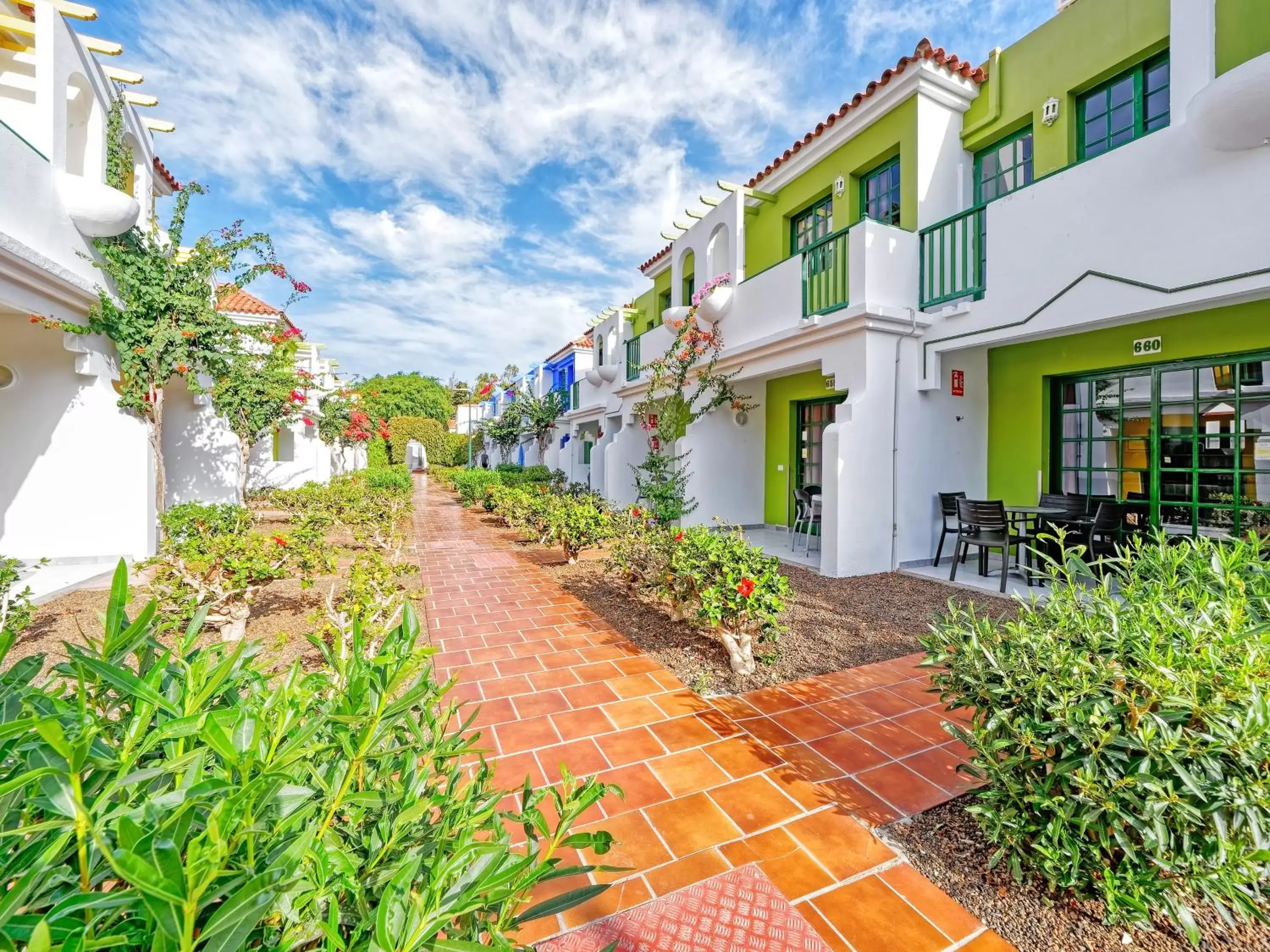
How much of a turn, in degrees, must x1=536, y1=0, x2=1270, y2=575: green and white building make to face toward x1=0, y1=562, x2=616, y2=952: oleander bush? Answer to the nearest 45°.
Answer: approximately 45° to its left

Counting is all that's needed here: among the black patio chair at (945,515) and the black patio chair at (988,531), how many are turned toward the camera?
0

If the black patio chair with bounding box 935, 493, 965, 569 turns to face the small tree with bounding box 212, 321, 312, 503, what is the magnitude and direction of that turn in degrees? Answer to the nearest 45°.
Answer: approximately 135° to its left

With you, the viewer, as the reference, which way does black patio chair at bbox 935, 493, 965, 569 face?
facing away from the viewer and to the right of the viewer

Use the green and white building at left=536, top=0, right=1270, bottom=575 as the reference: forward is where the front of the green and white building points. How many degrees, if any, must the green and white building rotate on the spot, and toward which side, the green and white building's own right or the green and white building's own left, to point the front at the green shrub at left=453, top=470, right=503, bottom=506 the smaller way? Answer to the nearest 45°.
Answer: approximately 45° to the green and white building's own right

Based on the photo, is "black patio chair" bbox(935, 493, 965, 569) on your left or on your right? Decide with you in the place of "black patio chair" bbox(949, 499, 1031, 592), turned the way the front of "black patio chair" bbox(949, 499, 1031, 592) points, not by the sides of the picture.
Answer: on your left

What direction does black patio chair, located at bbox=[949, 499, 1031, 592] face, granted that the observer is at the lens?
facing away from the viewer and to the right of the viewer

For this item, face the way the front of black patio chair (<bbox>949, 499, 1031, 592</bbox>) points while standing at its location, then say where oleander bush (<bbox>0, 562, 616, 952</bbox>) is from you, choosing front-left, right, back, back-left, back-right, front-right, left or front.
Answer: back-right

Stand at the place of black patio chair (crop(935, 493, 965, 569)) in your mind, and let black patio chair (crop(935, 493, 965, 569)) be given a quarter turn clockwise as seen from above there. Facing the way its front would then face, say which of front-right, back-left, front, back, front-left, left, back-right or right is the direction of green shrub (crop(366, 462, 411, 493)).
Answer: back-right

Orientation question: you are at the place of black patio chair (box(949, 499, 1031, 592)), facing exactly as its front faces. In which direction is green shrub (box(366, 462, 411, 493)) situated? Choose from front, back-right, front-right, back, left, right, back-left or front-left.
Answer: back-left
